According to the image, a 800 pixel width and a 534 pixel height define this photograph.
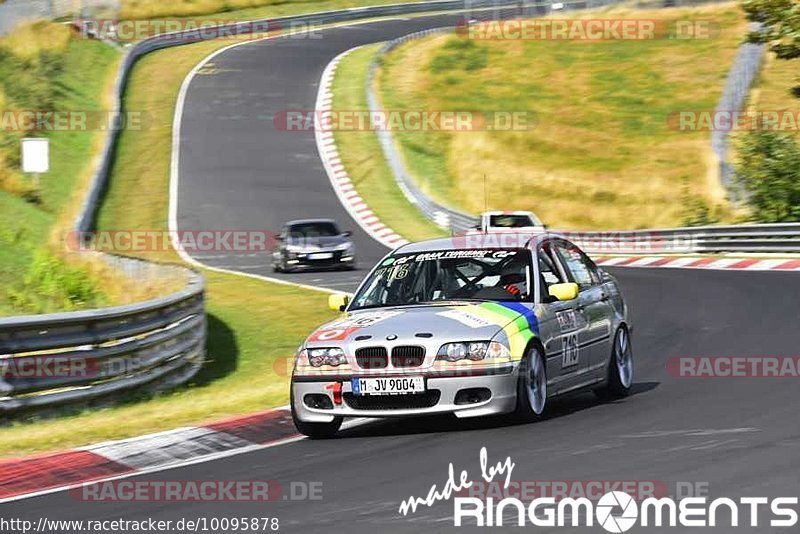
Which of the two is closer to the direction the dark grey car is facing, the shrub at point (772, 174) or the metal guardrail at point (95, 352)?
the metal guardrail

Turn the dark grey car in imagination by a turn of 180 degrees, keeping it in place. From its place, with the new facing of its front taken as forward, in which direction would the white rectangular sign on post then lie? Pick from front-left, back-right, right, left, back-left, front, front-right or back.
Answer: left

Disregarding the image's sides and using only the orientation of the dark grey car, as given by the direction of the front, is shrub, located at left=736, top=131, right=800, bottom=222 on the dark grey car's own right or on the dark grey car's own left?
on the dark grey car's own left

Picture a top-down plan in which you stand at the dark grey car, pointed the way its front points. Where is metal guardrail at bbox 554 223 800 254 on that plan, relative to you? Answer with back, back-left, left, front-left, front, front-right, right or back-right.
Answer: left

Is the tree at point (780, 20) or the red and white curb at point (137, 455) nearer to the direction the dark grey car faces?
the red and white curb

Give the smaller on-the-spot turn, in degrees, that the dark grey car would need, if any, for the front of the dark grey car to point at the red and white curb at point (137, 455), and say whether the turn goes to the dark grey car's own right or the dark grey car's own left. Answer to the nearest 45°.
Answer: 0° — it already faces it

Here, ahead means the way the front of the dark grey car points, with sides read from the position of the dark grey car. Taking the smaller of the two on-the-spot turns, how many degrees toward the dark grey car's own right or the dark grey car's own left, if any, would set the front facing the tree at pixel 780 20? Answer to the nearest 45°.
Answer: approximately 90° to the dark grey car's own left

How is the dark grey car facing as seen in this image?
toward the camera

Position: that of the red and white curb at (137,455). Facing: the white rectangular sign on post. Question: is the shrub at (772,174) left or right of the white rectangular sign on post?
right

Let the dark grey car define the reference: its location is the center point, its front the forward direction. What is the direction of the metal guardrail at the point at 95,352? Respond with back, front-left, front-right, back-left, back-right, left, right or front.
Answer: front

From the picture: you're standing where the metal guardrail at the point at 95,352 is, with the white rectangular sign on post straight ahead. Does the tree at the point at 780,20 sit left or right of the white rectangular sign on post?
right
